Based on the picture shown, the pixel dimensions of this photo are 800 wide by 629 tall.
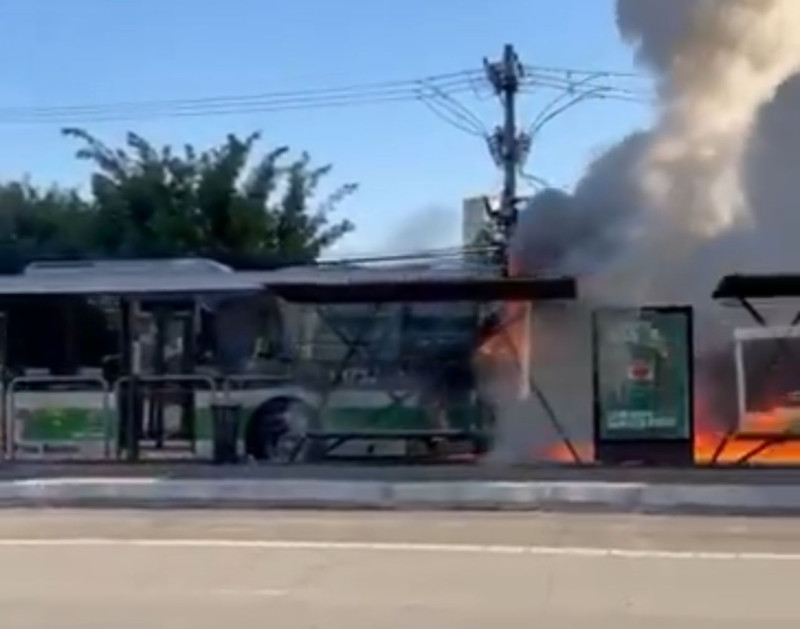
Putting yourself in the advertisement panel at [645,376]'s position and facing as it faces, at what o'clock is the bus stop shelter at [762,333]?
The bus stop shelter is roughly at 8 o'clock from the advertisement panel.

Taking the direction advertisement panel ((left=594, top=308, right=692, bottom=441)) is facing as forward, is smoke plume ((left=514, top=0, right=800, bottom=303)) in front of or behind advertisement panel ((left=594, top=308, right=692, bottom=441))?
behind

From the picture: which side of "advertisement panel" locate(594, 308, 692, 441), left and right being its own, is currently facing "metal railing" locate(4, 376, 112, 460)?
right

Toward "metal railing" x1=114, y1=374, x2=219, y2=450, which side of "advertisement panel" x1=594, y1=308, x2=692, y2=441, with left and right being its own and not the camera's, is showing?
right

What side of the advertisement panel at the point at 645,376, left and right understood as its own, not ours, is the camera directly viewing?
front

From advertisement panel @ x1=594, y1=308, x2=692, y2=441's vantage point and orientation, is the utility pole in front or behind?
behind
